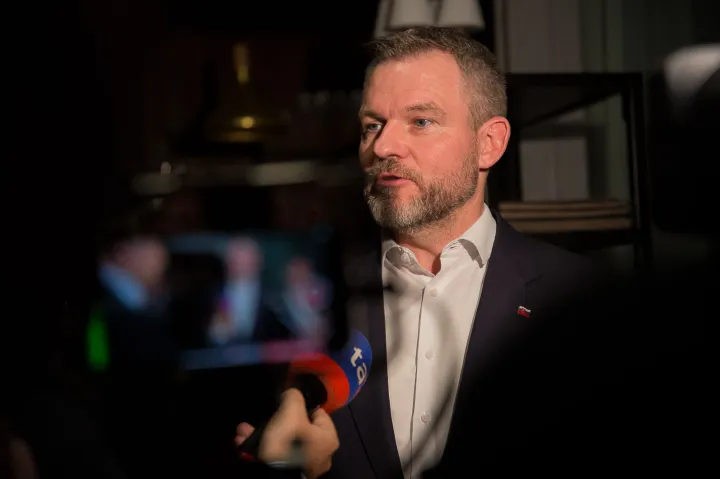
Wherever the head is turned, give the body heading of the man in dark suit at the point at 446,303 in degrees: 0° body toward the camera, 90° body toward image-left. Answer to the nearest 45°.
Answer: approximately 45°

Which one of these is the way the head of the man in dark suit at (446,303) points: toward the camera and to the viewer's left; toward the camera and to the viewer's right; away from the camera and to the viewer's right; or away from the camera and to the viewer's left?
toward the camera and to the viewer's left

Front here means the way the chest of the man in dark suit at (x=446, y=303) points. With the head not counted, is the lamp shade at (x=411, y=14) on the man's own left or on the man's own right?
on the man's own right

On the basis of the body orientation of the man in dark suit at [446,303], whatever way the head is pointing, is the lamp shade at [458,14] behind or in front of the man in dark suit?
behind
